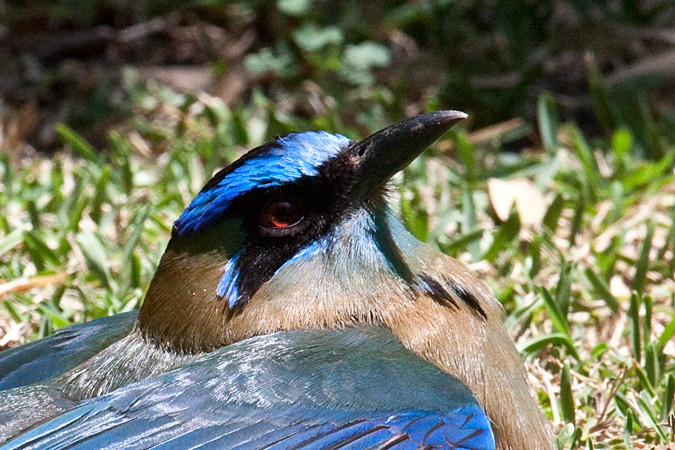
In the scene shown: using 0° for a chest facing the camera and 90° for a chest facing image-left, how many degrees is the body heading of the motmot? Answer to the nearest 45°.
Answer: approximately 270°
